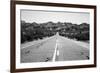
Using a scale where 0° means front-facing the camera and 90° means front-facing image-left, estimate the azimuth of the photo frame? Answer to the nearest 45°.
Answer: approximately 315°
